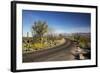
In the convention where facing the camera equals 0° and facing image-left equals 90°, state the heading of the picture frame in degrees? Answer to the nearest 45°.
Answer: approximately 315°
